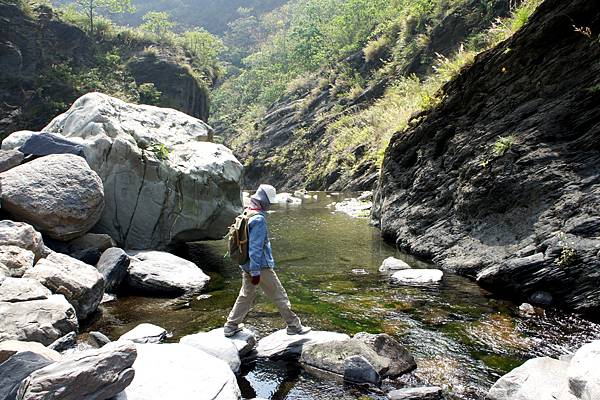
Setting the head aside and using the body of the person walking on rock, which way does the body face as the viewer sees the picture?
to the viewer's right

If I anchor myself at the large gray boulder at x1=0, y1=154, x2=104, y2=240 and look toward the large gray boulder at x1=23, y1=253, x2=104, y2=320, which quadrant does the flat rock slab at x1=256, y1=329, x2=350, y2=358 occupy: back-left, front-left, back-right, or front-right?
front-left

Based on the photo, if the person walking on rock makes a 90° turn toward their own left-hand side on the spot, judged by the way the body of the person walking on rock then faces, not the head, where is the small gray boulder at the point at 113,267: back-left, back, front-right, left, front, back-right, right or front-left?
front-left

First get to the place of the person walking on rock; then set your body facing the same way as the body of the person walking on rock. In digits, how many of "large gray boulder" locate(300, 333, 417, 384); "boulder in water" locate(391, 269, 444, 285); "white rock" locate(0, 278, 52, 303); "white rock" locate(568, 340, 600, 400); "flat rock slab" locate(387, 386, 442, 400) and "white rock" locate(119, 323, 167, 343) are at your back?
2

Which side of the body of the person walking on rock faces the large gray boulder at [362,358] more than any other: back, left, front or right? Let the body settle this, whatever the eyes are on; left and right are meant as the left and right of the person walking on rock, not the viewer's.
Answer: front

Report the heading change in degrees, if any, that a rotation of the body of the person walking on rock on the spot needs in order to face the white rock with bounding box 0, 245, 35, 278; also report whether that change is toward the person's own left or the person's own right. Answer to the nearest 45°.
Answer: approximately 180°

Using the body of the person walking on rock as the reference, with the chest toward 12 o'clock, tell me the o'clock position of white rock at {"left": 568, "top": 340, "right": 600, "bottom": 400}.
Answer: The white rock is roughly at 1 o'clock from the person walking on rock.

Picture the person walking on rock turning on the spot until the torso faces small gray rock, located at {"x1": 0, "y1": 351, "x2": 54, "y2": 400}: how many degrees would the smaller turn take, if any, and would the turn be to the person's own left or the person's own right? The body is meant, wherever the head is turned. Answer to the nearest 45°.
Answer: approximately 135° to the person's own right

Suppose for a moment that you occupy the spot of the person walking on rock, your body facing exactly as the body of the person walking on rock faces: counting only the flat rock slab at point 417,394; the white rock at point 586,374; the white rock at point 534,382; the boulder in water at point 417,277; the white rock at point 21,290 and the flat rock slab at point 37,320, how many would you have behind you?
2

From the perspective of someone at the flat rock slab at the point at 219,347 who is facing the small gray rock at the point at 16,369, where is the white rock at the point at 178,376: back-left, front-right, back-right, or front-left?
front-left

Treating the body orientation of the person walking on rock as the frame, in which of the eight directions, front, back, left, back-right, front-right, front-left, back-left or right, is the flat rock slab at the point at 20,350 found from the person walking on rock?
back-right

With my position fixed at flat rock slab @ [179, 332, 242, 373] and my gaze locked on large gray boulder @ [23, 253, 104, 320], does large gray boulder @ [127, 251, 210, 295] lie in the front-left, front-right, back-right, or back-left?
front-right

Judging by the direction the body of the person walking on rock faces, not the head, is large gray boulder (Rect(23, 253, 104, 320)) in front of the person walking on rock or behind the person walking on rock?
behind

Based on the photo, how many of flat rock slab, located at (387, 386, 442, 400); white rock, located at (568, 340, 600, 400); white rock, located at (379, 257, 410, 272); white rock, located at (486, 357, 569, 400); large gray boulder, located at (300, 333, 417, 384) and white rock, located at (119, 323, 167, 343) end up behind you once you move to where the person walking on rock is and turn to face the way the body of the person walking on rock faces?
1

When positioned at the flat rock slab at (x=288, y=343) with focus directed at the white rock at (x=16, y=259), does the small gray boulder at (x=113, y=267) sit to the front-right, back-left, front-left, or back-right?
front-right

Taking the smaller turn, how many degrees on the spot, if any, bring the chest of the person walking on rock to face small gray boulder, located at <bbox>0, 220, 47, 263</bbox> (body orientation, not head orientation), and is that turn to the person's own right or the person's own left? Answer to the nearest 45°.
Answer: approximately 135° to the person's own left

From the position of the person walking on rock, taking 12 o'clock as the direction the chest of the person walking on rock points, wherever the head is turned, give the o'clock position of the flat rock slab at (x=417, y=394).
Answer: The flat rock slab is roughly at 1 o'clock from the person walking on rock.

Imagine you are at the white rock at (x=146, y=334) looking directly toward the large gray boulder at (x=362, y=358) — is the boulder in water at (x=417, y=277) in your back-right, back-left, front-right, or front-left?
front-left

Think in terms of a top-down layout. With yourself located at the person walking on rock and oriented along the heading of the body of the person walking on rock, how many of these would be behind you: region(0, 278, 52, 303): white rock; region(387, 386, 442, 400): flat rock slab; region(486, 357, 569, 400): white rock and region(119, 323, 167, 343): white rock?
2

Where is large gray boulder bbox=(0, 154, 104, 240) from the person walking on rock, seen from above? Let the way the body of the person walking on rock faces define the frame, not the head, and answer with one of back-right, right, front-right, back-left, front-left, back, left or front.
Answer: back-left

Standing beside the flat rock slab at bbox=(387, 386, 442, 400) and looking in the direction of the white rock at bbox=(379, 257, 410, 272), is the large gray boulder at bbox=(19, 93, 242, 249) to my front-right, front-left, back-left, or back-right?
front-left

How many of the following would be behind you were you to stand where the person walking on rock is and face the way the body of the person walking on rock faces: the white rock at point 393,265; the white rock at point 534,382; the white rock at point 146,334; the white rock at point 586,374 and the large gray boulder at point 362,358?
1
